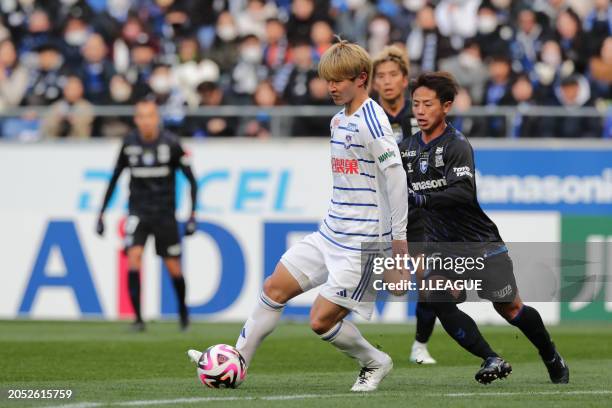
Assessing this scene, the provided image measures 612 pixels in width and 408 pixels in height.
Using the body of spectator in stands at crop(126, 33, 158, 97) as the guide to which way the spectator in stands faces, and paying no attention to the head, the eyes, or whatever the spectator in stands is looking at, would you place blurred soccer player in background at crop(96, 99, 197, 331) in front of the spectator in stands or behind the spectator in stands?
in front

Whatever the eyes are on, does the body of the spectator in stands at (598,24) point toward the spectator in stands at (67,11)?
no

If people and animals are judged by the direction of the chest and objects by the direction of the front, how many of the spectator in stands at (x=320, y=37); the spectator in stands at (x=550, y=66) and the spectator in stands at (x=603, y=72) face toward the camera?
3

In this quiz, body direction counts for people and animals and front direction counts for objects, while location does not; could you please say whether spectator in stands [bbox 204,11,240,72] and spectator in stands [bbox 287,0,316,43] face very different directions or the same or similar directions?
same or similar directions

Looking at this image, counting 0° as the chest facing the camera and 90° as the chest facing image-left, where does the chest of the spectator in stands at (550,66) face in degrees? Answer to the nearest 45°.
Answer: approximately 0°

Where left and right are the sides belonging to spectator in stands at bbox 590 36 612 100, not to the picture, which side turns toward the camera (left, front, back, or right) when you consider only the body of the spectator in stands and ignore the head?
front

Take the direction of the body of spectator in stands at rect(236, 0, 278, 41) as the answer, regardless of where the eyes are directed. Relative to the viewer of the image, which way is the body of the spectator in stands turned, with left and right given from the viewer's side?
facing the viewer

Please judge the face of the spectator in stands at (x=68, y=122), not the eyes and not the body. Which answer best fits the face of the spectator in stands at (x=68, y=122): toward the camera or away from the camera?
toward the camera

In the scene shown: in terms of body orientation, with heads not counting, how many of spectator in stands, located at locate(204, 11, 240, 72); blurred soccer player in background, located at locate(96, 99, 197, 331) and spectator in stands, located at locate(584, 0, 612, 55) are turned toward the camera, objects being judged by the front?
3

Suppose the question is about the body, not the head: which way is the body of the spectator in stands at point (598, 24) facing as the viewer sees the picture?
toward the camera

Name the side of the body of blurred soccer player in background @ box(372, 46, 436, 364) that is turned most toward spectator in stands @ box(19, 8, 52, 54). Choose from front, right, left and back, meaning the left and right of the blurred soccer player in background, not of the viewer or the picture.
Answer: back

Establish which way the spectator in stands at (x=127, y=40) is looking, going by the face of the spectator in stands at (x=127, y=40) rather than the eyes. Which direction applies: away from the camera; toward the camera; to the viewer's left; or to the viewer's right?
toward the camera

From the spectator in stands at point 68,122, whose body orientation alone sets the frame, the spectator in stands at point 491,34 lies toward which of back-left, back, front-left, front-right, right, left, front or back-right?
left

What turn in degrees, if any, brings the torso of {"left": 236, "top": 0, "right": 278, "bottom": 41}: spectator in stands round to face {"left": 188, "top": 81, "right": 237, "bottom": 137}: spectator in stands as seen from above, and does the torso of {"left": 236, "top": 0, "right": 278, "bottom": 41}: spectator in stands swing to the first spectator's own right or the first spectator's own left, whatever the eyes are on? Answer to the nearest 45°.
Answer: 0° — they already face them

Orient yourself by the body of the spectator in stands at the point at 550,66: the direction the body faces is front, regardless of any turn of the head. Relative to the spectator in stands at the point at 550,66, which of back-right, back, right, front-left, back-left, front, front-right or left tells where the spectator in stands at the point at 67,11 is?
right

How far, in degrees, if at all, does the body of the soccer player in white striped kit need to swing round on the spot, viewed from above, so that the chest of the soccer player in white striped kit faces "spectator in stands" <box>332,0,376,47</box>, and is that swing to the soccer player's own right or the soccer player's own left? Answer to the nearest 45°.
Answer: approximately 135° to the soccer player's own right

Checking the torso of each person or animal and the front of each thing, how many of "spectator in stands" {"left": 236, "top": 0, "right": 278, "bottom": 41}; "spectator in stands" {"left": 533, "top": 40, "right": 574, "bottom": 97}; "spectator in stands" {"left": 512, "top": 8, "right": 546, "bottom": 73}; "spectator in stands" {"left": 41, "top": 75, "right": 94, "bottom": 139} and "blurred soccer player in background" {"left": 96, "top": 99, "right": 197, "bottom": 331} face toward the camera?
5
